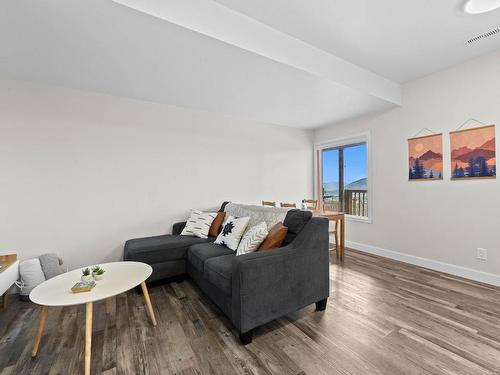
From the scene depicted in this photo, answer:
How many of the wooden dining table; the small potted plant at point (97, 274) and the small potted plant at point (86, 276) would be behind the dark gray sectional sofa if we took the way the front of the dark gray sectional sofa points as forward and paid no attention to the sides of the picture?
1

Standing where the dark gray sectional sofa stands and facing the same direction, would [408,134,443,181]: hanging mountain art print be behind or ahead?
behind

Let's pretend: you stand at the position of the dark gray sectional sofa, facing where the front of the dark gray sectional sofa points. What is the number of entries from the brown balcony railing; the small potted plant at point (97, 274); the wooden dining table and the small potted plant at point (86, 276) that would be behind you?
2

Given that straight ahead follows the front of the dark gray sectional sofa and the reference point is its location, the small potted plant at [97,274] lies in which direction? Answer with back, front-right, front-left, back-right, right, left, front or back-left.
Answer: front-right

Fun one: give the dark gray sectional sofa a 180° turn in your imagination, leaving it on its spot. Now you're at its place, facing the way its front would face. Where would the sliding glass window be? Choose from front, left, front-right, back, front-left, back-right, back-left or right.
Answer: front

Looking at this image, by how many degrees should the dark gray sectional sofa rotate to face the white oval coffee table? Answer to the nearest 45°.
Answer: approximately 45° to its right

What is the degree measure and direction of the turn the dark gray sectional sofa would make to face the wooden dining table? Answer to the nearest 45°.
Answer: approximately 180°

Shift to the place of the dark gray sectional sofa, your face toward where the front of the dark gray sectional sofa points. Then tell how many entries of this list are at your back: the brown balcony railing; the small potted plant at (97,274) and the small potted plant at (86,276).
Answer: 1

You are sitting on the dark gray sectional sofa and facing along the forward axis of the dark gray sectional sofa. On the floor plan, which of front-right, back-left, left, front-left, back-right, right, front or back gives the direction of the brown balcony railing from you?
back

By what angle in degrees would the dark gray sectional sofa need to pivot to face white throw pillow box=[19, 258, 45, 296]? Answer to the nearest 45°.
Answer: approximately 45° to its right

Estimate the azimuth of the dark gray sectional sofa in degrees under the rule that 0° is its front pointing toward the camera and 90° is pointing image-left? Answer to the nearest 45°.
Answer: approximately 45°

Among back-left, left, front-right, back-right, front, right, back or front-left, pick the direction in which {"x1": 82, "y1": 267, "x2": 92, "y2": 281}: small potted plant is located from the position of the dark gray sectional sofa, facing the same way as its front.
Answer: front-right
